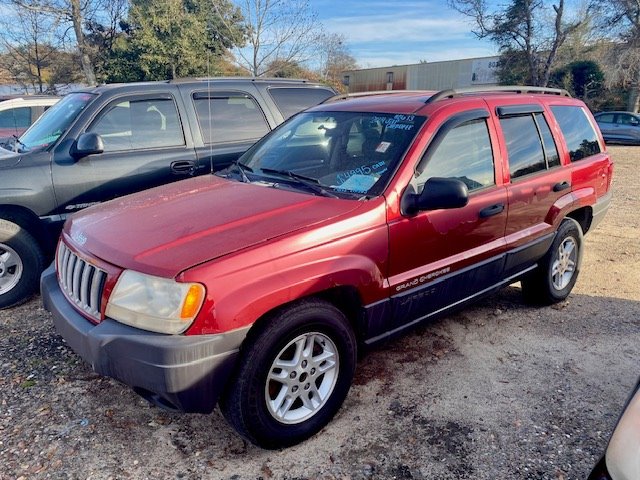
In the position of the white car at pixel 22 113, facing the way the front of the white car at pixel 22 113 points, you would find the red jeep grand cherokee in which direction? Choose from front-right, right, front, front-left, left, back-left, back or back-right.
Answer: left

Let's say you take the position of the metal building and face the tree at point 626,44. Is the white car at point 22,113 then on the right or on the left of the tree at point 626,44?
right

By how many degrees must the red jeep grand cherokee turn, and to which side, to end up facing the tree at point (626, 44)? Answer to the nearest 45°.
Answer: approximately 180°

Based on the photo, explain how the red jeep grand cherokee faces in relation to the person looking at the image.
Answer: facing the viewer and to the left of the viewer

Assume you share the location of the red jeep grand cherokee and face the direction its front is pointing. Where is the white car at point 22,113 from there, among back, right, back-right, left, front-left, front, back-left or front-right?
right

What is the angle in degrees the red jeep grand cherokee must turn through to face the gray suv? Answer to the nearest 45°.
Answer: approximately 90° to its right

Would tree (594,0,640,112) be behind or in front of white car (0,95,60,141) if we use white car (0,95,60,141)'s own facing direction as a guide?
behind

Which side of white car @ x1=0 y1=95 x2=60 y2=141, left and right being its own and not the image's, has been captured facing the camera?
left

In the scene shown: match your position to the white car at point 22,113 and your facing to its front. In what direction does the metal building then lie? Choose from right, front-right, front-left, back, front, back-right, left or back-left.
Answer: back-right
